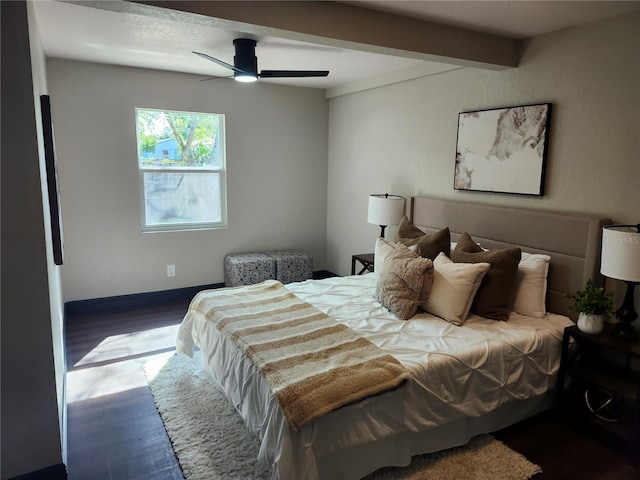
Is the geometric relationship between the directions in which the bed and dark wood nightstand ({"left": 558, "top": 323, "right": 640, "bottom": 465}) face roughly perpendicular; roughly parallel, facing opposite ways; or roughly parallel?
roughly parallel

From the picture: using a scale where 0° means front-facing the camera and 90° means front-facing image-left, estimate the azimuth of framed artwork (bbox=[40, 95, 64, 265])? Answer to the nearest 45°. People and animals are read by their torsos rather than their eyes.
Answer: approximately 270°

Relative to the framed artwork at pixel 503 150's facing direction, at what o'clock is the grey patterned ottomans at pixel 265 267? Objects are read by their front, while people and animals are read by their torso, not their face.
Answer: The grey patterned ottomans is roughly at 2 o'clock from the framed artwork.

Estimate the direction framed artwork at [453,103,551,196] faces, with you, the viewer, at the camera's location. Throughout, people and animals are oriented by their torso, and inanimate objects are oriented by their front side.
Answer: facing the viewer and to the left of the viewer

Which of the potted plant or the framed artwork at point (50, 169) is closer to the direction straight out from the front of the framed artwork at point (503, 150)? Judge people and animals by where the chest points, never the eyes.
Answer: the framed artwork

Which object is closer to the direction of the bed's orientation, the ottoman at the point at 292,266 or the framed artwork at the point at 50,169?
the framed artwork

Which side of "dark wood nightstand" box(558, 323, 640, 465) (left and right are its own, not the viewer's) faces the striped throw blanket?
front

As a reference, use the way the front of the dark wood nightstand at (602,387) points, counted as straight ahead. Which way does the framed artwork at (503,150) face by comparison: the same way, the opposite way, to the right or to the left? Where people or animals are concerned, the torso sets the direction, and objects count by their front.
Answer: the same way

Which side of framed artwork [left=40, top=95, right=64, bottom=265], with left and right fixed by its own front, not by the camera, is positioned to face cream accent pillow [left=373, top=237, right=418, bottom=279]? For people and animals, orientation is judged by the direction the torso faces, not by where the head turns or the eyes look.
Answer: front

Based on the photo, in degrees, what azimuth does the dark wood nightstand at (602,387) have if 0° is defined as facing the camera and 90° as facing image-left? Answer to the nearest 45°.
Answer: approximately 45°

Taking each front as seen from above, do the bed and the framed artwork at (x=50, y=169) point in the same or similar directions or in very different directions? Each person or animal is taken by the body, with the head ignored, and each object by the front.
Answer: very different directions

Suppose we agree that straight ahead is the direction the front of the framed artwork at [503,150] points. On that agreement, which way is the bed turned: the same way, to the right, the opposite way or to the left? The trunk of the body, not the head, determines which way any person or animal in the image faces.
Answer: the same way

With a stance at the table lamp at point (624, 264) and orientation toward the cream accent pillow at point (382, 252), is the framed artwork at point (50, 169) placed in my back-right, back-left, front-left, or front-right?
front-left

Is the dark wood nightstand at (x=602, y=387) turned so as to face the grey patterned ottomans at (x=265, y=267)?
no
